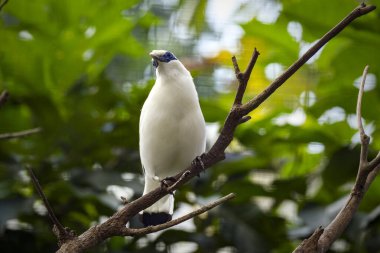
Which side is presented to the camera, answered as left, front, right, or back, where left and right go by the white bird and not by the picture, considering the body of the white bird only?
front

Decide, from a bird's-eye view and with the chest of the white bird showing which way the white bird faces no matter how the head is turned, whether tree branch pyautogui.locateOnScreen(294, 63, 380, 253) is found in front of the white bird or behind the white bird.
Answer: in front
